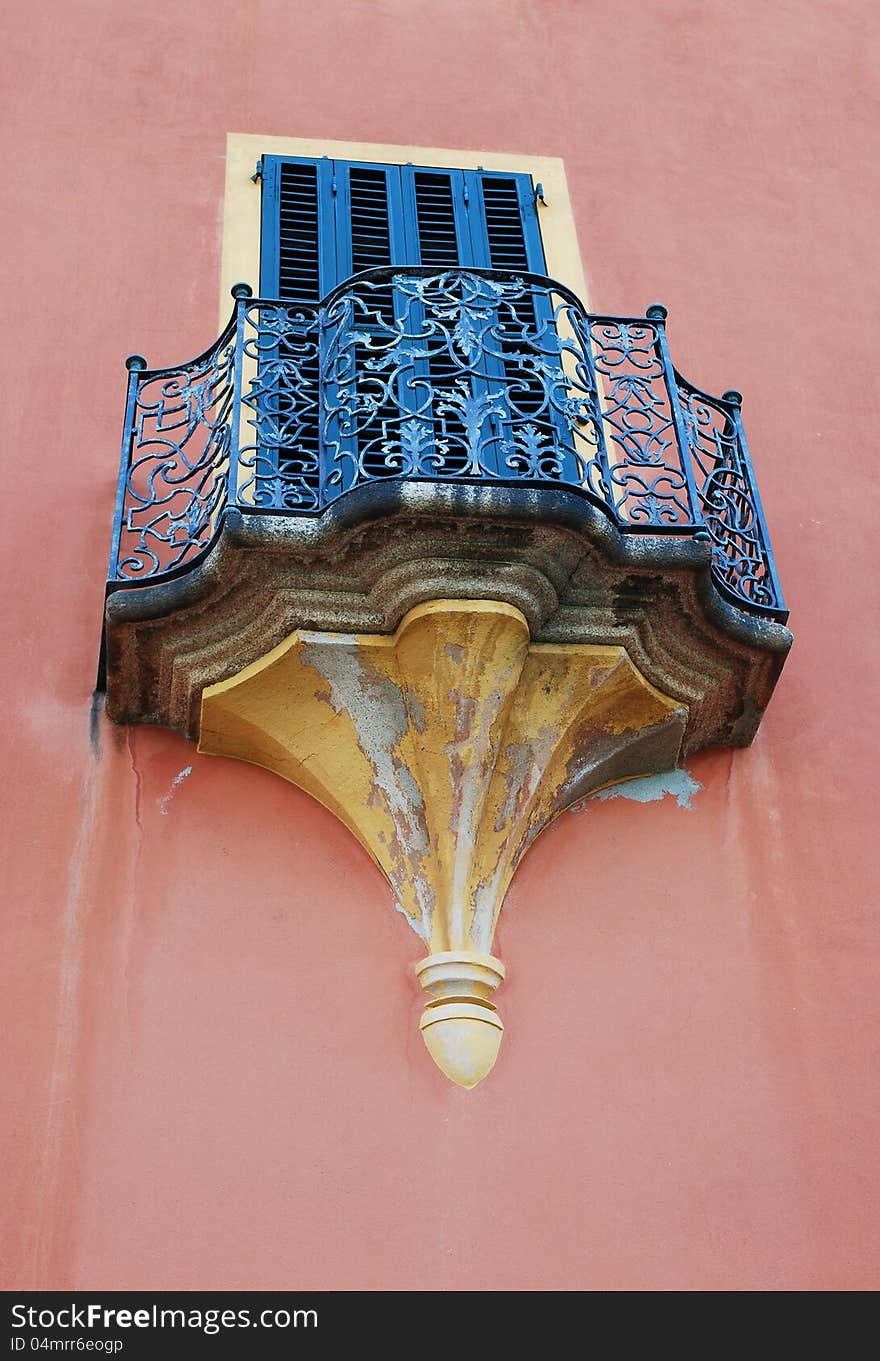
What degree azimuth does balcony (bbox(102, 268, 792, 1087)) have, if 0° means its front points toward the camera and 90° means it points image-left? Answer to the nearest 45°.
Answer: approximately 0°
